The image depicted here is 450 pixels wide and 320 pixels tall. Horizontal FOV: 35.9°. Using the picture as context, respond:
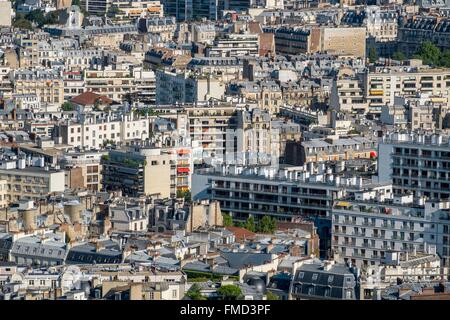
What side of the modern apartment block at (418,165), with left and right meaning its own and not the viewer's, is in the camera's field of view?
front

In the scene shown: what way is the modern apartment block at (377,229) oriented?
toward the camera

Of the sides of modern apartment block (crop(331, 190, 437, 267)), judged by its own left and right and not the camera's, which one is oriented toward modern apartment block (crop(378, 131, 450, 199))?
back

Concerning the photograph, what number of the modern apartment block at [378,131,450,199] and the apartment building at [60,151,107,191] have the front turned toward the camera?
2

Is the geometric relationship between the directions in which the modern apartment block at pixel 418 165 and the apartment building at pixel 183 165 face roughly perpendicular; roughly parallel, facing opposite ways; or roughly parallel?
roughly parallel

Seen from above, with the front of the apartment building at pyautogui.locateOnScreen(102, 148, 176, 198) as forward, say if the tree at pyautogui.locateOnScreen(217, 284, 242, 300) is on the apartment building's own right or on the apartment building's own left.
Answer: on the apartment building's own left

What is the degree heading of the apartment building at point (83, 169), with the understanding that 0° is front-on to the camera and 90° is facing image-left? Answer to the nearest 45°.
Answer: approximately 0°

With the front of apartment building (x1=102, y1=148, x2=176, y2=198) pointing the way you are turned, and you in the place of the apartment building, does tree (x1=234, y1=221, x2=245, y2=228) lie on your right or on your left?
on your left

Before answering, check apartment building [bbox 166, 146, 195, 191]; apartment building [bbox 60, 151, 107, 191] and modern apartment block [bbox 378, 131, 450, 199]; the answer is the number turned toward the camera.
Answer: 3

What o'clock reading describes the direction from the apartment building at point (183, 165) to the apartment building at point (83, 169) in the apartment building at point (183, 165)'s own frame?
the apartment building at point (83, 169) is roughly at 3 o'clock from the apartment building at point (183, 165).

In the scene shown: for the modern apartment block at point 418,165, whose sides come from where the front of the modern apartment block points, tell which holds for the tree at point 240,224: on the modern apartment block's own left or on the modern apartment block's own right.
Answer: on the modern apartment block's own right

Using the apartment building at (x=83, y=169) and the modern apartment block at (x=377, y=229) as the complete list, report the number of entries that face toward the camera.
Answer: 2

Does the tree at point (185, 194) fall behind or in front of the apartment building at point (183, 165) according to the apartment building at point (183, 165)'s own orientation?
in front

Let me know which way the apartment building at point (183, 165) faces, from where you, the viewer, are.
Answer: facing the viewer

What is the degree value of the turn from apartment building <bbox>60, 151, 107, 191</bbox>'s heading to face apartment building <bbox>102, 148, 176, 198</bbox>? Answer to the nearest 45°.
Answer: approximately 45° to its left
